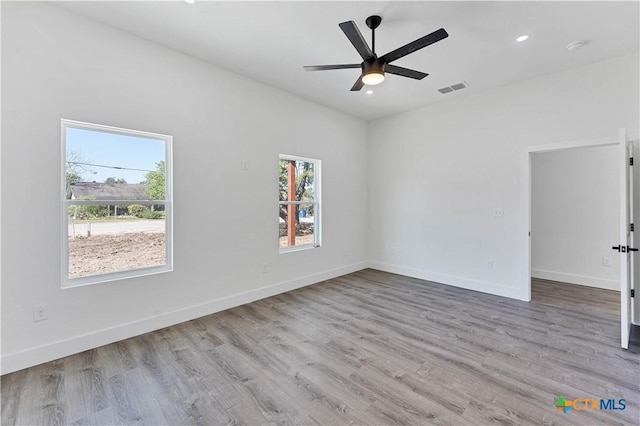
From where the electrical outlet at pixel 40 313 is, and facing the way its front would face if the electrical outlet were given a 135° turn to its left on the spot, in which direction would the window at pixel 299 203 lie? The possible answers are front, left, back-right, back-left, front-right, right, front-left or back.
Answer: front-right

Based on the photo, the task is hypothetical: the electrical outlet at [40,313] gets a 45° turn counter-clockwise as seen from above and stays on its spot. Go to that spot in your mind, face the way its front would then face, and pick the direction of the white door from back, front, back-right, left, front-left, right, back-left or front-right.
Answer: front

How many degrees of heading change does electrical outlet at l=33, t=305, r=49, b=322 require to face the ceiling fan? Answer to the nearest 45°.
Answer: approximately 45° to its left

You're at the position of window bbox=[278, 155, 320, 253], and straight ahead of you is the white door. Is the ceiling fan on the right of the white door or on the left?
right
